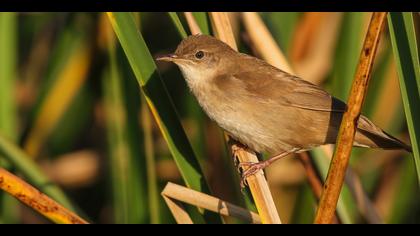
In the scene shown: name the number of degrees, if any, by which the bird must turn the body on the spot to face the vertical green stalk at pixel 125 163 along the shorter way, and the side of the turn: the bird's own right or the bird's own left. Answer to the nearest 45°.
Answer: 0° — it already faces it

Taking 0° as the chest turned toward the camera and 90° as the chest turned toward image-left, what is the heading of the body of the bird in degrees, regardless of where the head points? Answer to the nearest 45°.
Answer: approximately 90°

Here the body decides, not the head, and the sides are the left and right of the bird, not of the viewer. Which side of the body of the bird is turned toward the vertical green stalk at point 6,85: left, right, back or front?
front

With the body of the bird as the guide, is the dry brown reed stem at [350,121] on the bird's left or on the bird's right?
on the bird's left
